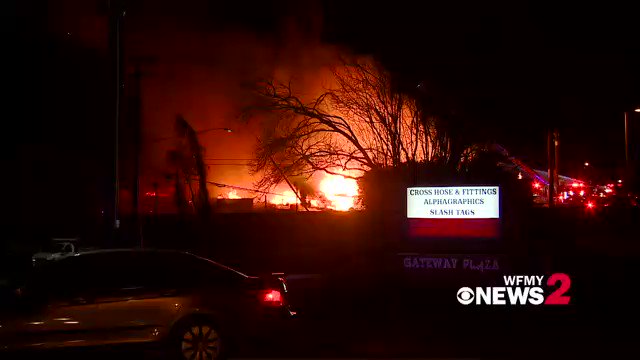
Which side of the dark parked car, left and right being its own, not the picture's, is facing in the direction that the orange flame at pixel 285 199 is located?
right

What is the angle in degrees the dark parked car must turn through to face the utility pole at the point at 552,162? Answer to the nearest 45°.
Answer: approximately 135° to its right

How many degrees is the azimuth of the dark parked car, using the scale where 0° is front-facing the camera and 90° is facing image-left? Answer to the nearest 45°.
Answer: approximately 90°

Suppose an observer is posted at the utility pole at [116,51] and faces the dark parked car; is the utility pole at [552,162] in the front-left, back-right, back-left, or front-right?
back-left

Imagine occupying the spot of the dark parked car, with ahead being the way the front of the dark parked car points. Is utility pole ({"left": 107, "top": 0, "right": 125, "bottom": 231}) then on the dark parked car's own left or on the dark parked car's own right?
on the dark parked car's own right

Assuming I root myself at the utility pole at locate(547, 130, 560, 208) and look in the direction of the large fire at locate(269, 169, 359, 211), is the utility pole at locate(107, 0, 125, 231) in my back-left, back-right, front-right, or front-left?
front-left

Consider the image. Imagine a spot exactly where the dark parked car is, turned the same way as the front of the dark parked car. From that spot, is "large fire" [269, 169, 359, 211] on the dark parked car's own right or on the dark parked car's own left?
on the dark parked car's own right
